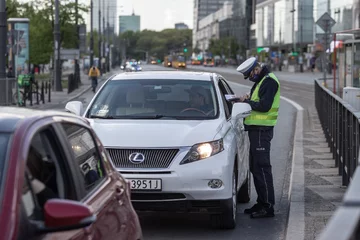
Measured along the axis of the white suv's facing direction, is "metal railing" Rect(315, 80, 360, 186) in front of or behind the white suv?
behind

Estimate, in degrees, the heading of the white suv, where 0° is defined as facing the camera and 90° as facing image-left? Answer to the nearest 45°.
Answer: approximately 0°

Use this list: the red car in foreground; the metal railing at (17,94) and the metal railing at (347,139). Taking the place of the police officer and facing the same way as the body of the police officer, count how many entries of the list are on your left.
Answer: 1

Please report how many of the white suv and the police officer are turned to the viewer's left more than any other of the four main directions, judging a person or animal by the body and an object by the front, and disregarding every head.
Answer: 1

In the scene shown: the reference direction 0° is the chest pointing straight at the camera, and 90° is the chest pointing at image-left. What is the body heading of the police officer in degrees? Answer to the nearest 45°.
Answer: approximately 90°

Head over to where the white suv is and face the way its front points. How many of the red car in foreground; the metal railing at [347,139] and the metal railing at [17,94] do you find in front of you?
1

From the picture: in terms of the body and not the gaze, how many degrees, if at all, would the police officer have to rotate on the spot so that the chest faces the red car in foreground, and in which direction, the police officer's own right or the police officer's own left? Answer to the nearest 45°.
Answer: approximately 90° to the police officer's own left

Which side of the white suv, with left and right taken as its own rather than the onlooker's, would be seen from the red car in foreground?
front

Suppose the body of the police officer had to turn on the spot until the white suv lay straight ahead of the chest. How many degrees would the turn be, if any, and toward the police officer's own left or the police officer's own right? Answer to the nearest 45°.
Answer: approximately 45° to the police officer's own left

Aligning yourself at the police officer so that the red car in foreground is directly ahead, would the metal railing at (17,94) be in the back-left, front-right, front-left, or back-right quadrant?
back-right

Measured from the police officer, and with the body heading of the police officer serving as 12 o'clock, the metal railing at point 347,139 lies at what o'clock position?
The metal railing is roughly at 4 o'clock from the police officer.

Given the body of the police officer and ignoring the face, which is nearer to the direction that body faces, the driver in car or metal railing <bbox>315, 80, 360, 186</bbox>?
the driver in car

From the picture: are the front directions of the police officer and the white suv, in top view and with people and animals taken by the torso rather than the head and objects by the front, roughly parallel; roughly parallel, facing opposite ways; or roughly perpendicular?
roughly perpendicular
